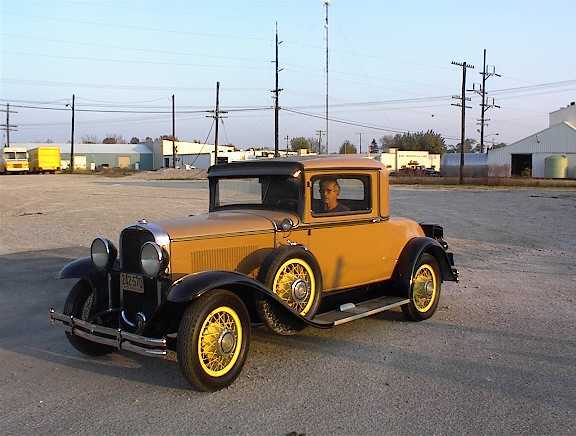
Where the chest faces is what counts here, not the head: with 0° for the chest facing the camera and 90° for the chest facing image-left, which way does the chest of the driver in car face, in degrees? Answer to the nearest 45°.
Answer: approximately 45°

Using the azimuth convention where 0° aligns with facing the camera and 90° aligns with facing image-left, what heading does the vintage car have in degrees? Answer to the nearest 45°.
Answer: approximately 45°
